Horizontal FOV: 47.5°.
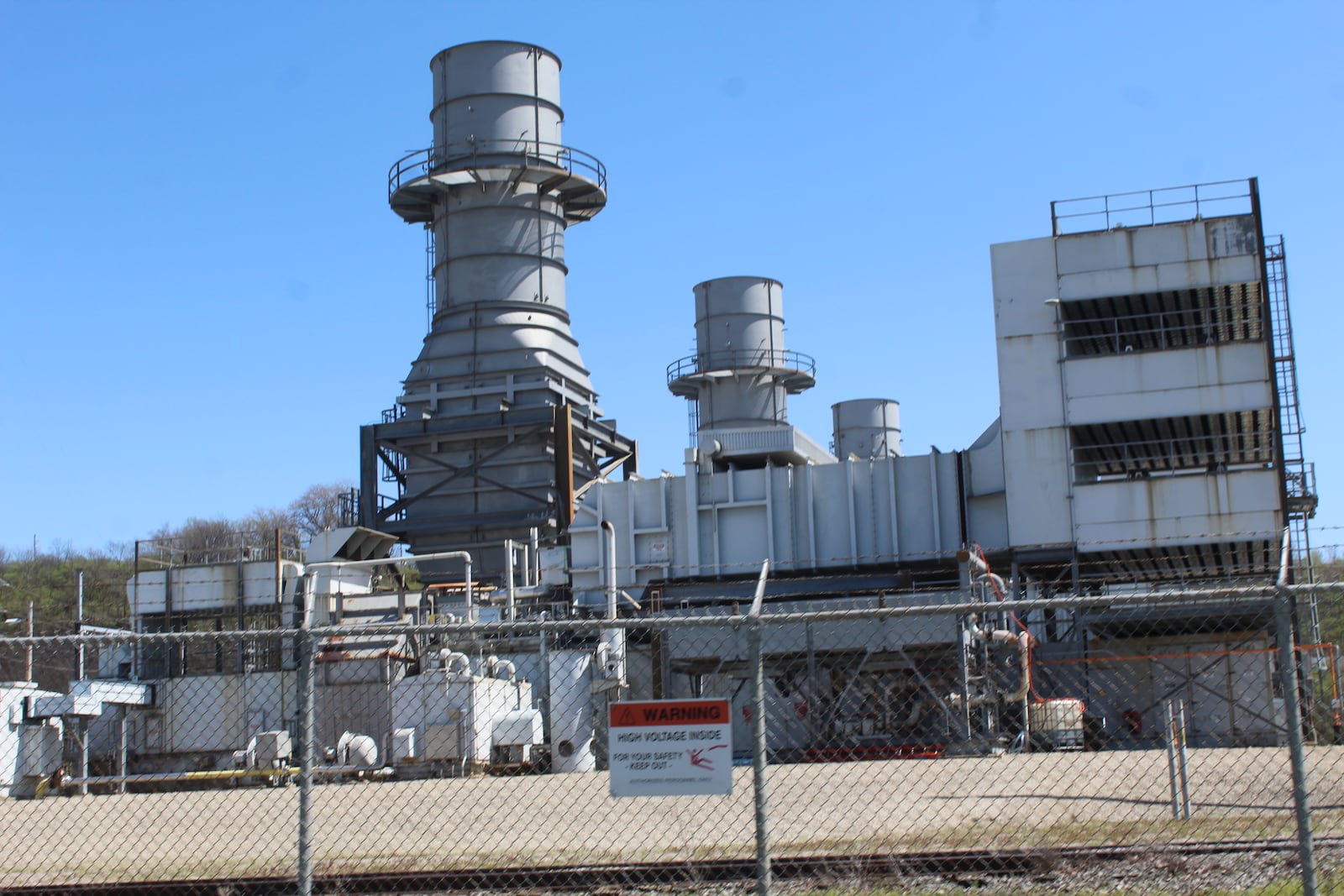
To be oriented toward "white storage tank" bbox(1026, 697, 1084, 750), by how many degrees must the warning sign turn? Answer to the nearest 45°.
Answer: approximately 180°

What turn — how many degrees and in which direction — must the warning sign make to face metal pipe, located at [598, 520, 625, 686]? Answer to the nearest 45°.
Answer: approximately 180°

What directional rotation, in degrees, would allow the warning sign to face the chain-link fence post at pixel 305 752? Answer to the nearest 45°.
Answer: approximately 90° to its right

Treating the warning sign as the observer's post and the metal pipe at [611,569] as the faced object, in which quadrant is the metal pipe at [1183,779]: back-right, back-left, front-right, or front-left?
front-right

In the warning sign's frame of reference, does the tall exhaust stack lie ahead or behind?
behind

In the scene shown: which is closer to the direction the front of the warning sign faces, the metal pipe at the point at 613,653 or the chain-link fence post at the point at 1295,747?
the chain-link fence post

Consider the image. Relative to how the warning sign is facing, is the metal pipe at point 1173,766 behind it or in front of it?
behind

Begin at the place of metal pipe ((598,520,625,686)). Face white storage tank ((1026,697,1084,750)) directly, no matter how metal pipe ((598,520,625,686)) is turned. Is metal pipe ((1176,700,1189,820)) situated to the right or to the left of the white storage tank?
right

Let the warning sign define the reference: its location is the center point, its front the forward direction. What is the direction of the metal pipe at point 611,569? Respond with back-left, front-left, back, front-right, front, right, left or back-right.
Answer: back

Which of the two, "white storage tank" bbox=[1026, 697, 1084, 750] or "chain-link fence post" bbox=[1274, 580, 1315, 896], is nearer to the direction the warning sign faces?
the chain-link fence post

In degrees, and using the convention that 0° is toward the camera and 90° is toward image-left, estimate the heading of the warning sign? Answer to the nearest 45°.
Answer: approximately 0°

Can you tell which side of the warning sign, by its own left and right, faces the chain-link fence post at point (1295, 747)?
left
